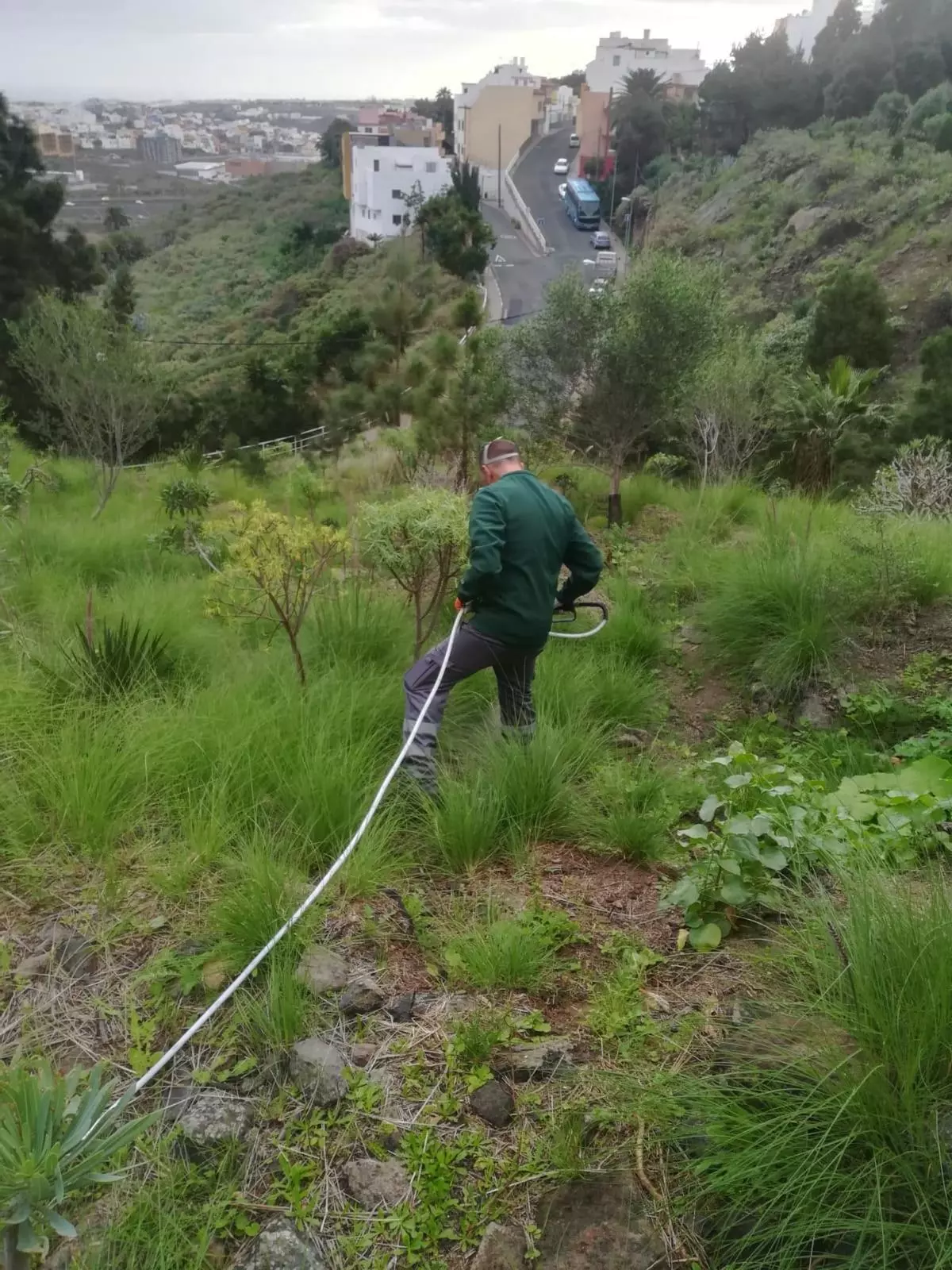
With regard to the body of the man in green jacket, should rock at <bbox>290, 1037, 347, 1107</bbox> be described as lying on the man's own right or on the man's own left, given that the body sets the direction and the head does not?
on the man's own left

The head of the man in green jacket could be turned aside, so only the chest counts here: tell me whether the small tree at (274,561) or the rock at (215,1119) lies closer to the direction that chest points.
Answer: the small tree

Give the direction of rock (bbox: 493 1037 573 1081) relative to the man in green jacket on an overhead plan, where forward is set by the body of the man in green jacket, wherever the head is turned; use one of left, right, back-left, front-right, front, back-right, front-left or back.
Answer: back-left

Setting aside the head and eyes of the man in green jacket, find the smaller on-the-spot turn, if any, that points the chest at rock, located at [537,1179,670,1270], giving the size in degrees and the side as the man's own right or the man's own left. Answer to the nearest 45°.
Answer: approximately 135° to the man's own left

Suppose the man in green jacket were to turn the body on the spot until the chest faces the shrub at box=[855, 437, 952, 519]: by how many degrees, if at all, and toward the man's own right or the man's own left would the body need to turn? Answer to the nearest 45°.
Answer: approximately 90° to the man's own right

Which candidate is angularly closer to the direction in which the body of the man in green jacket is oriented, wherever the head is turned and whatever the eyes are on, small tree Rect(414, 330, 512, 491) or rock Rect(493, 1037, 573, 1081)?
the small tree

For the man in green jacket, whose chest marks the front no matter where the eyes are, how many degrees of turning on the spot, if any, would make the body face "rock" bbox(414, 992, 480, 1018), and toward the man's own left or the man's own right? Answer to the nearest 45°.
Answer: approximately 135° to the man's own left

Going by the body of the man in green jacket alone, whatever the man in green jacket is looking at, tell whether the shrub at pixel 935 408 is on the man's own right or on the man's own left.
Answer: on the man's own right

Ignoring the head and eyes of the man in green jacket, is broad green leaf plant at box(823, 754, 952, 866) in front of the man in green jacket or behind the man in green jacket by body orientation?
behind

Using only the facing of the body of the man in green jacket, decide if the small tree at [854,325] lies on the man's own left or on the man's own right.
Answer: on the man's own right

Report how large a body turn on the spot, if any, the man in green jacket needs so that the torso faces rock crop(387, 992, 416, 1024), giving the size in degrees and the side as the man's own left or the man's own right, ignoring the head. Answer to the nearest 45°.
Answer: approximately 135° to the man's own left

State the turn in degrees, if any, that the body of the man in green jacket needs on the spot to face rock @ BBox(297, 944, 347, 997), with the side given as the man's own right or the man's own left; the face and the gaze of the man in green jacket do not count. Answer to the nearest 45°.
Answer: approximately 135° to the man's own left

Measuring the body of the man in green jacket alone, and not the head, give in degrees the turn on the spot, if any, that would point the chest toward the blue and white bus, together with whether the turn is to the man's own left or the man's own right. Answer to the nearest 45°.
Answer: approximately 45° to the man's own right

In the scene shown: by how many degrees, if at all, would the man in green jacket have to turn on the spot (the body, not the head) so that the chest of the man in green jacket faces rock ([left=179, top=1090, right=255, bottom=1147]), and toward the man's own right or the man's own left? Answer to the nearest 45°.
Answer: approximately 135° to the man's own left

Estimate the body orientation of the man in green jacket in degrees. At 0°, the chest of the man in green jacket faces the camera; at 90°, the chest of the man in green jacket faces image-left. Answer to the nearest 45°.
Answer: approximately 135°
